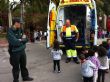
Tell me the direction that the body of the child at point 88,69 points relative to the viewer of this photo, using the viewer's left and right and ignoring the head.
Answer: facing away from the viewer and to the left of the viewer

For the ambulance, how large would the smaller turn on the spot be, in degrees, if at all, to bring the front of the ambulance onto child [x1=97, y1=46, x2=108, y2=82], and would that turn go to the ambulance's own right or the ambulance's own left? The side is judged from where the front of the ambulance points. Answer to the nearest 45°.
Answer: approximately 180°

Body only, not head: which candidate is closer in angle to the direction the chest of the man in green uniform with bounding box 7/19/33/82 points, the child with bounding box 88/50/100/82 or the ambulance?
the child

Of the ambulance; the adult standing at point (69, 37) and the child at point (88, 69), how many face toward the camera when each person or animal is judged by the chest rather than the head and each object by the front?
1

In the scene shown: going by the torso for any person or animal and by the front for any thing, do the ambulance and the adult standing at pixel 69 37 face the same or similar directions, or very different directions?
very different directions

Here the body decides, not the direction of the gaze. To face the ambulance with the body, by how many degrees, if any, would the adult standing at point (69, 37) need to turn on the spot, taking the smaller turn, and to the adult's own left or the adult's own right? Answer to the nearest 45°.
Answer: approximately 180°

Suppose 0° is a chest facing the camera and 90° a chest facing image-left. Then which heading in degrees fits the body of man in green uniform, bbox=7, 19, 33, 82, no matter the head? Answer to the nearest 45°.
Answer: approximately 315°

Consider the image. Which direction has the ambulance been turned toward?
away from the camera

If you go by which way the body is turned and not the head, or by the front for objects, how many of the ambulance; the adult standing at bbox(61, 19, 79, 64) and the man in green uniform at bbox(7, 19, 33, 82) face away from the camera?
1

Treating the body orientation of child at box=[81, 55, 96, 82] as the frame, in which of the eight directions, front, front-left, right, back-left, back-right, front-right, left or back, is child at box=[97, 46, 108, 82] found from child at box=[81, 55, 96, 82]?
right

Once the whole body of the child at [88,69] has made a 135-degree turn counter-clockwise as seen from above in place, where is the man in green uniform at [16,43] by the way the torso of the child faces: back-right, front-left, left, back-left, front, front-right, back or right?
right
